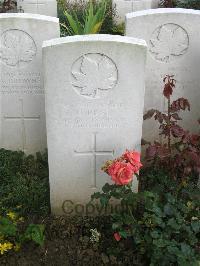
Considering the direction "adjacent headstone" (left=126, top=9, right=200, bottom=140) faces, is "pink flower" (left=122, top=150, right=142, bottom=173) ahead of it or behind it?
ahead

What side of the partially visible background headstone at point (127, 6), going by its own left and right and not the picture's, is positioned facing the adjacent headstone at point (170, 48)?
front

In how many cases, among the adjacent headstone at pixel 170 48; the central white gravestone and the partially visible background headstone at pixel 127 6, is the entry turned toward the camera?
3

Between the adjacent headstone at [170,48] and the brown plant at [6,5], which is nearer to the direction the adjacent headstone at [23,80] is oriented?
the adjacent headstone

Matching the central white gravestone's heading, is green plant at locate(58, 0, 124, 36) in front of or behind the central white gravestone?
behind

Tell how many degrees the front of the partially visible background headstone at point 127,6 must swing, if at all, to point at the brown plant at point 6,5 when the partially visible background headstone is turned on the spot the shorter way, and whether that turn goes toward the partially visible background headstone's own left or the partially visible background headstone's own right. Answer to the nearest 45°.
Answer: approximately 90° to the partially visible background headstone's own right

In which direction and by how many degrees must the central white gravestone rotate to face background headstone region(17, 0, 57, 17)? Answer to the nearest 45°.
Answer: approximately 180°

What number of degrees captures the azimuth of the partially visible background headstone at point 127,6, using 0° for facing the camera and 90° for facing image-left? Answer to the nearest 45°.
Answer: approximately 0°
